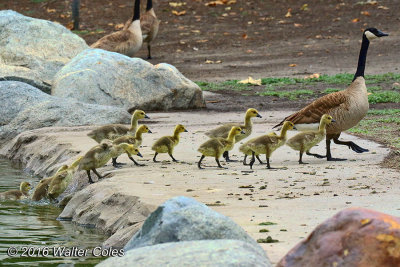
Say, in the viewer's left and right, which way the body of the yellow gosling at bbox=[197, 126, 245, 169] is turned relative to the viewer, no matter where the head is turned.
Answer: facing to the right of the viewer

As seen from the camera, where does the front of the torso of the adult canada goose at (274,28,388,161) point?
to the viewer's right

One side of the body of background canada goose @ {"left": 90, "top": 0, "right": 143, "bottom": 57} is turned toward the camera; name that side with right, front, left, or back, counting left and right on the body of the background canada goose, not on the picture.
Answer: right

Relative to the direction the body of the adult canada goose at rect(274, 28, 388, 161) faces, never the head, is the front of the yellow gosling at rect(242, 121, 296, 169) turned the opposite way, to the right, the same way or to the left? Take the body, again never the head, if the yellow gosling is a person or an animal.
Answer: the same way

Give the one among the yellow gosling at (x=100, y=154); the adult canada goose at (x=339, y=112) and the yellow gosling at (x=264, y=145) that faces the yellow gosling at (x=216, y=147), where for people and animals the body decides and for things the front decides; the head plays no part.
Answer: the yellow gosling at (x=100, y=154)

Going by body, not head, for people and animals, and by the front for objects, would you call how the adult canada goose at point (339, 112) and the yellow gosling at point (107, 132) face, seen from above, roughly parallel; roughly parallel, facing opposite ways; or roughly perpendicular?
roughly parallel

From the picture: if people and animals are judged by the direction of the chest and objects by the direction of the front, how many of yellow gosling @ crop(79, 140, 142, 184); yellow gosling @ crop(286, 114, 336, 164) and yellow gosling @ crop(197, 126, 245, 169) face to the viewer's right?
3

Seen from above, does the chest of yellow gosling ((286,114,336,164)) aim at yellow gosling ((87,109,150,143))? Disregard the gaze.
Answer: no

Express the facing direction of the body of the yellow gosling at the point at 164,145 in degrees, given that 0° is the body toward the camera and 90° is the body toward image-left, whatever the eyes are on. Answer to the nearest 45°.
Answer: approximately 270°

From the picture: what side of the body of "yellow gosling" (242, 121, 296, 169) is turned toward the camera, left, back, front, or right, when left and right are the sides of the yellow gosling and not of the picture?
right

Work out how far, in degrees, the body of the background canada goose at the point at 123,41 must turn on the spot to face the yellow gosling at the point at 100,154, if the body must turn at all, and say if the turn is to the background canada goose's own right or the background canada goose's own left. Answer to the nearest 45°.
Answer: approximately 90° to the background canada goose's own right

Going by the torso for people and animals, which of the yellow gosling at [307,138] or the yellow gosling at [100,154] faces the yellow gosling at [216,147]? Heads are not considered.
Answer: the yellow gosling at [100,154]
